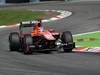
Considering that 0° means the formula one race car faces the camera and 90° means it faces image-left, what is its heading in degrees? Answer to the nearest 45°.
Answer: approximately 315°
